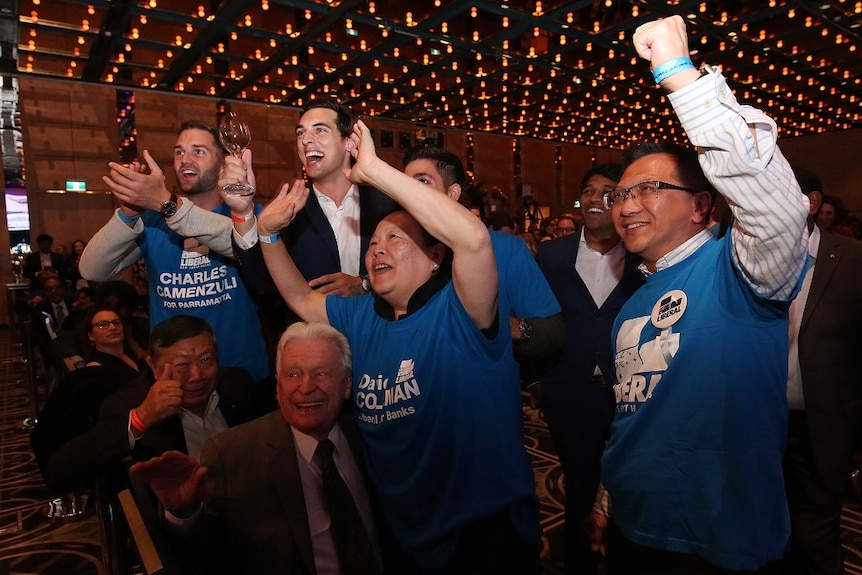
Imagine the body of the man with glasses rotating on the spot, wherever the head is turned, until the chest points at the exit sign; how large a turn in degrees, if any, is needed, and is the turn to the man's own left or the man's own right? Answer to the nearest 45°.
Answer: approximately 90° to the man's own right

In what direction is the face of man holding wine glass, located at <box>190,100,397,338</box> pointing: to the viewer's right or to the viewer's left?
to the viewer's left

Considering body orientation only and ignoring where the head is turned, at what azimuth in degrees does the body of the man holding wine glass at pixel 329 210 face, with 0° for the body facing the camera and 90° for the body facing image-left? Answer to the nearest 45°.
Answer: approximately 0°

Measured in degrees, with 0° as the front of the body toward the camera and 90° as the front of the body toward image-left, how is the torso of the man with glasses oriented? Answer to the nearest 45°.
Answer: approximately 45°

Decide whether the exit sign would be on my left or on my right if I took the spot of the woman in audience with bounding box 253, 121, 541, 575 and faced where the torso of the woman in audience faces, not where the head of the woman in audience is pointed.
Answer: on my right

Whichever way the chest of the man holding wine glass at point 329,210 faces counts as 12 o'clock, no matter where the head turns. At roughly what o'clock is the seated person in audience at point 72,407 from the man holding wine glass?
The seated person in audience is roughly at 4 o'clock from the man holding wine glass.

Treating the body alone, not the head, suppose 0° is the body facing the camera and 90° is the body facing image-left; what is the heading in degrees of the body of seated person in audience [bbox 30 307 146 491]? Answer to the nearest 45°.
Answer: approximately 315°
